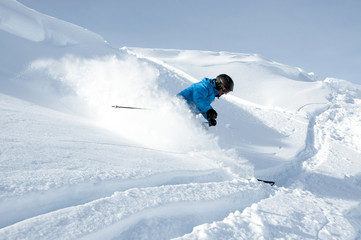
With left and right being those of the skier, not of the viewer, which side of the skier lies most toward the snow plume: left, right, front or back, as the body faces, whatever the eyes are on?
back

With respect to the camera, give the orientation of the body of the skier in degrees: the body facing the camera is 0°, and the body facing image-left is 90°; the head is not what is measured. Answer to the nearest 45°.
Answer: approximately 270°
